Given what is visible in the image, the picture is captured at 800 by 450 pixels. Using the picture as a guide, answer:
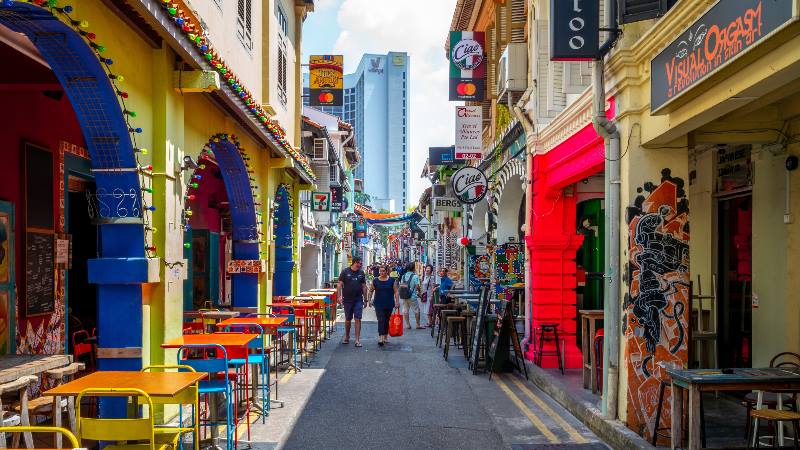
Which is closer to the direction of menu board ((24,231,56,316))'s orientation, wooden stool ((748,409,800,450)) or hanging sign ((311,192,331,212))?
the wooden stool

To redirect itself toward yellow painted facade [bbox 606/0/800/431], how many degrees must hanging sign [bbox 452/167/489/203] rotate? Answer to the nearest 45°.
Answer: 0° — it already faces it

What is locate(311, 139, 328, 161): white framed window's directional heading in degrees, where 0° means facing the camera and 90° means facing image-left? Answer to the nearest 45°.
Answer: approximately 270°

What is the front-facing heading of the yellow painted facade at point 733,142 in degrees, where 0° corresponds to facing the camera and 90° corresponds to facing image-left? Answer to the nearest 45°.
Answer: approximately 45°

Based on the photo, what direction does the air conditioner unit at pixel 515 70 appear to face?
to the viewer's left

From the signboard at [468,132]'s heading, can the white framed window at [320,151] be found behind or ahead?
behind

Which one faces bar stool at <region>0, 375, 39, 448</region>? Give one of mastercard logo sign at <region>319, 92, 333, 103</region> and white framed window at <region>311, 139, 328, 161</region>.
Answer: the mastercard logo sign

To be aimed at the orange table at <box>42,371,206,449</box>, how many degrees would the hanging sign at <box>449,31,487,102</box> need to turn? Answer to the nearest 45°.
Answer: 0° — it already faces it

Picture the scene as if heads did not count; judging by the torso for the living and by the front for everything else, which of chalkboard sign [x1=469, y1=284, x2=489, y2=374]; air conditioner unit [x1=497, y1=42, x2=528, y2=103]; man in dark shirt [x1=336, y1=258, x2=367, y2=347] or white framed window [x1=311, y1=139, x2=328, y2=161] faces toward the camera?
the man in dark shirt
